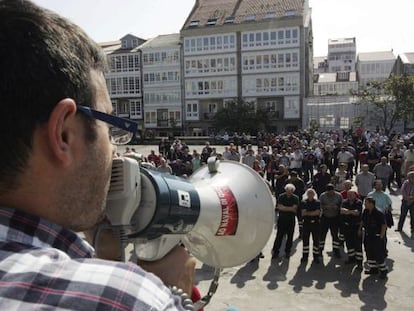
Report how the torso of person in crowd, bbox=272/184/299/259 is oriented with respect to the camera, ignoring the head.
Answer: toward the camera

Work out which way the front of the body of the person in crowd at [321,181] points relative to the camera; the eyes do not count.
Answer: toward the camera

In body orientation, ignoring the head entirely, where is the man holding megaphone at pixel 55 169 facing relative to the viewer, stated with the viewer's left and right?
facing away from the viewer and to the right of the viewer

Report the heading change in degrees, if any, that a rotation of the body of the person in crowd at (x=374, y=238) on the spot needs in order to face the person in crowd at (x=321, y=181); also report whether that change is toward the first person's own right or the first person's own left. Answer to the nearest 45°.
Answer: approximately 135° to the first person's own right

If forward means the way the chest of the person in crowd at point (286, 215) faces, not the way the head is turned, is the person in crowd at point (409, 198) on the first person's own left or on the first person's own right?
on the first person's own left

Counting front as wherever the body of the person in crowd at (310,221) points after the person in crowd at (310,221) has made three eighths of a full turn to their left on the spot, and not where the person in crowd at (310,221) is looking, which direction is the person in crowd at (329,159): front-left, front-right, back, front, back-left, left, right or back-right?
front-left

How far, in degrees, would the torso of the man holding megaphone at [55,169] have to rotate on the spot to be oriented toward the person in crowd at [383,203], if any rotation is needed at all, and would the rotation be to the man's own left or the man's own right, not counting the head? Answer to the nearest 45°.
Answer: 0° — they already face them

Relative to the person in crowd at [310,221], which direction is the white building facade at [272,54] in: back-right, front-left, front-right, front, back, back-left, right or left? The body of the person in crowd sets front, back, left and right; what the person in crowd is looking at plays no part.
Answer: back

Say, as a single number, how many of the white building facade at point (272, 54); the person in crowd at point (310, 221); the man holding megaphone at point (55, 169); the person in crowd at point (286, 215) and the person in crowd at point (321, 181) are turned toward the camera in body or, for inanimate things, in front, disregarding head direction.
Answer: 4

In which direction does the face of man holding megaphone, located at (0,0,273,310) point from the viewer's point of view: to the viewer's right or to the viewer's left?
to the viewer's right

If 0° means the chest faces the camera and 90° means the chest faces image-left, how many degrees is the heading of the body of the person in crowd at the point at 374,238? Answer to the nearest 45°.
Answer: approximately 45°

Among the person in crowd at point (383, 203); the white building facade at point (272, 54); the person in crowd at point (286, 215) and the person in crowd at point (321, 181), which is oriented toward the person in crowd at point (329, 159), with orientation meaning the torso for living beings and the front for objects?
the white building facade

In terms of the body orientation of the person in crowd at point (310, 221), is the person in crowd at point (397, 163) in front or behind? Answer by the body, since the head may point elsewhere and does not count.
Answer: behind

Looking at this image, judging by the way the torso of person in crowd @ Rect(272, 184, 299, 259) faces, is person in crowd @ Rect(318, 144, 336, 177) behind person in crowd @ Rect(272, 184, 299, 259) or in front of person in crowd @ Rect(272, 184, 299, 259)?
behind

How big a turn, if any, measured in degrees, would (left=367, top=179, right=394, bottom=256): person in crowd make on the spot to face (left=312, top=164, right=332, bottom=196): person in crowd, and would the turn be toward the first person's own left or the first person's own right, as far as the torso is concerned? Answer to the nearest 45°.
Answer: approximately 90° to the first person's own right
